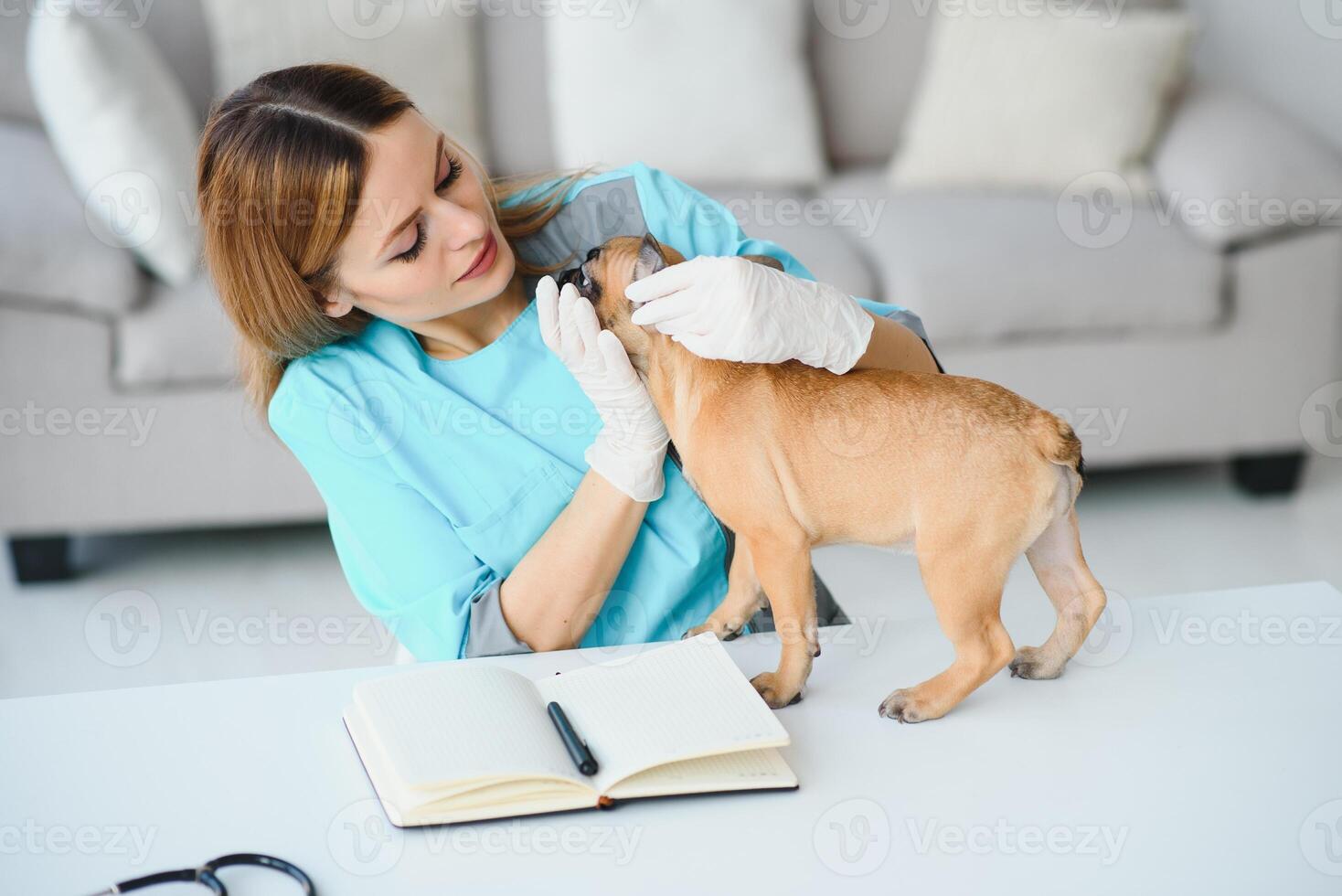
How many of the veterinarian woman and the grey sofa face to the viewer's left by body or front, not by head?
0

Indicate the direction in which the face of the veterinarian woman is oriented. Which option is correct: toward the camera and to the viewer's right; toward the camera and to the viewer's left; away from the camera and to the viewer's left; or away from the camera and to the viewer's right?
toward the camera and to the viewer's right

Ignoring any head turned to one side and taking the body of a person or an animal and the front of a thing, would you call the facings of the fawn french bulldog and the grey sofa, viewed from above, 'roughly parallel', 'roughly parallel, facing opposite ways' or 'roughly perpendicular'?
roughly perpendicular

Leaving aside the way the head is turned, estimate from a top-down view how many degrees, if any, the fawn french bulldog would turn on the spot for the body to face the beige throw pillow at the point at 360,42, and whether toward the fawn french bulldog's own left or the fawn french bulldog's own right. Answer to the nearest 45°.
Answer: approximately 45° to the fawn french bulldog's own right

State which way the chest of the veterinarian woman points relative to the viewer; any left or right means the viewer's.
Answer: facing the viewer and to the right of the viewer

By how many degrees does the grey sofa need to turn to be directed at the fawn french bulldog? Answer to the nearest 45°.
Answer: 0° — it already faces it

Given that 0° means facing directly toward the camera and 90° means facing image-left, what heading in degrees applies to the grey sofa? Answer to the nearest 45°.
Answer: approximately 0°

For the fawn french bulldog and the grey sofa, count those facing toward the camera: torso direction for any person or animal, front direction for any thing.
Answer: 1

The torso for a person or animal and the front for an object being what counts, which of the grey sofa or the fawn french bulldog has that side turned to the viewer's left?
the fawn french bulldog

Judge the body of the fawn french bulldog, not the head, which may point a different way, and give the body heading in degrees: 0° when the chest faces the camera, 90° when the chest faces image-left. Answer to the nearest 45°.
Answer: approximately 90°
